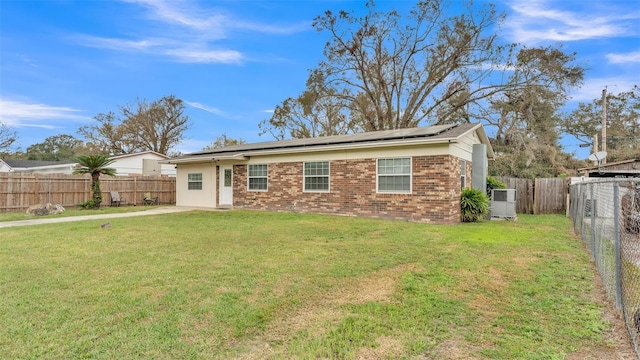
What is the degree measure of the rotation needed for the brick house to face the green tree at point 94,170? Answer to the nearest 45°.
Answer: approximately 45° to its right

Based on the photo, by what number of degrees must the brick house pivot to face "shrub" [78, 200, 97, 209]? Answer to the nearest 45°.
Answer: approximately 45° to its right

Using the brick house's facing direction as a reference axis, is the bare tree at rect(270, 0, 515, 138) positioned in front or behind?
behind

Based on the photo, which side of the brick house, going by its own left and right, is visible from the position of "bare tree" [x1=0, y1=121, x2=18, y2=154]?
right

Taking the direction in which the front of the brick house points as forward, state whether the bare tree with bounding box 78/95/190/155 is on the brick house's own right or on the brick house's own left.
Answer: on the brick house's own right

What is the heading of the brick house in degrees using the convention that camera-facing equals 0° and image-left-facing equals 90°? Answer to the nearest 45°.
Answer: approximately 45°

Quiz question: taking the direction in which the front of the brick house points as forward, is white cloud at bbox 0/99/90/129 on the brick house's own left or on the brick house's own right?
on the brick house's own right

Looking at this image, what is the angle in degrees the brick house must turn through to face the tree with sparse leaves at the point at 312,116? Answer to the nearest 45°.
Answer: approximately 135° to its right

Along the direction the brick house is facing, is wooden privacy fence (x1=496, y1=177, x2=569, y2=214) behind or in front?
behind

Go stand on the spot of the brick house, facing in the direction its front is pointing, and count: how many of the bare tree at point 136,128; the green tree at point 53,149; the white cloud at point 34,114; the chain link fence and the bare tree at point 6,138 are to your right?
4
